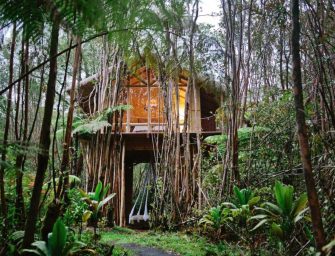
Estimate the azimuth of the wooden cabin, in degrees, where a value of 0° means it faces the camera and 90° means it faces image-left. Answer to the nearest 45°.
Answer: approximately 0°

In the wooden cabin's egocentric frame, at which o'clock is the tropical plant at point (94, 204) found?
The tropical plant is roughly at 12 o'clock from the wooden cabin.

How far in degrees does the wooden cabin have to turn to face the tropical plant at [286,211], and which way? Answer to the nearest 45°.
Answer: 0° — it already faces it

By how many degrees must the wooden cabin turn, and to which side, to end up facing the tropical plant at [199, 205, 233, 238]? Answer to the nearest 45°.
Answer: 0° — it already faces it

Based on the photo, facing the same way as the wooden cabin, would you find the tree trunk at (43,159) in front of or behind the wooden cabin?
in front

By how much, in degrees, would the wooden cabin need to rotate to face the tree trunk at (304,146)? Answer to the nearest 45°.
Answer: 0° — it already faces it
